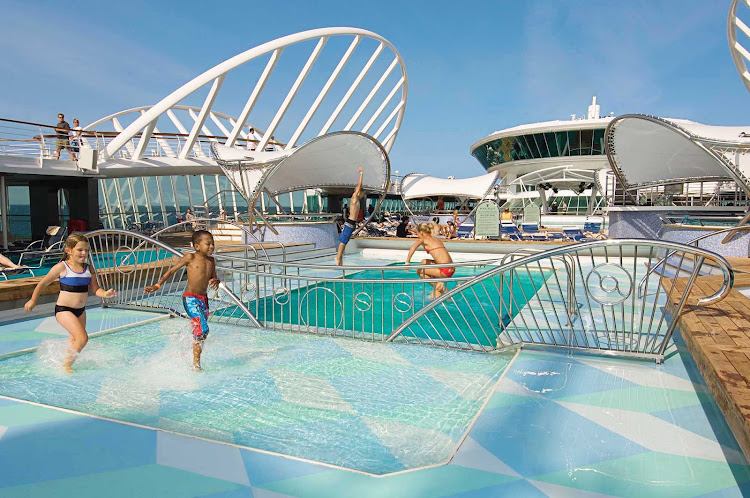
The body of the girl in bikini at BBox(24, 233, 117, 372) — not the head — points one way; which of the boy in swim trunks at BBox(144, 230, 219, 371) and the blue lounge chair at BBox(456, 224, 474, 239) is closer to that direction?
the boy in swim trunks

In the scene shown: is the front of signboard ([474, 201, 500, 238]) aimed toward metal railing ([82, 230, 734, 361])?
yes

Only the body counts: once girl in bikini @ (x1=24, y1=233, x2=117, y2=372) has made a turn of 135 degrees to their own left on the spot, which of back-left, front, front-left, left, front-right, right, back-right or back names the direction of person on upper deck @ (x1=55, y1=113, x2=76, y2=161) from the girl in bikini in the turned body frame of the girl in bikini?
front

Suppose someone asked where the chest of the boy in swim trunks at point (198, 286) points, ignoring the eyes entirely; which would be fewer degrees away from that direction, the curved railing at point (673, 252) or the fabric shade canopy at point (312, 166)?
the curved railing

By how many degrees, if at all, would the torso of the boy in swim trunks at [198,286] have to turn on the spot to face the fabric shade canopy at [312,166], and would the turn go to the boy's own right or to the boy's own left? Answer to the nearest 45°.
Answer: approximately 135° to the boy's own left

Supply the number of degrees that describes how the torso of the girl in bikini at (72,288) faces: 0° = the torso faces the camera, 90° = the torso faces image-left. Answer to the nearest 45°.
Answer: approximately 315°

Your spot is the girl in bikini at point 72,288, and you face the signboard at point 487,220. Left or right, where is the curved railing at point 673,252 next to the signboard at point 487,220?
right
